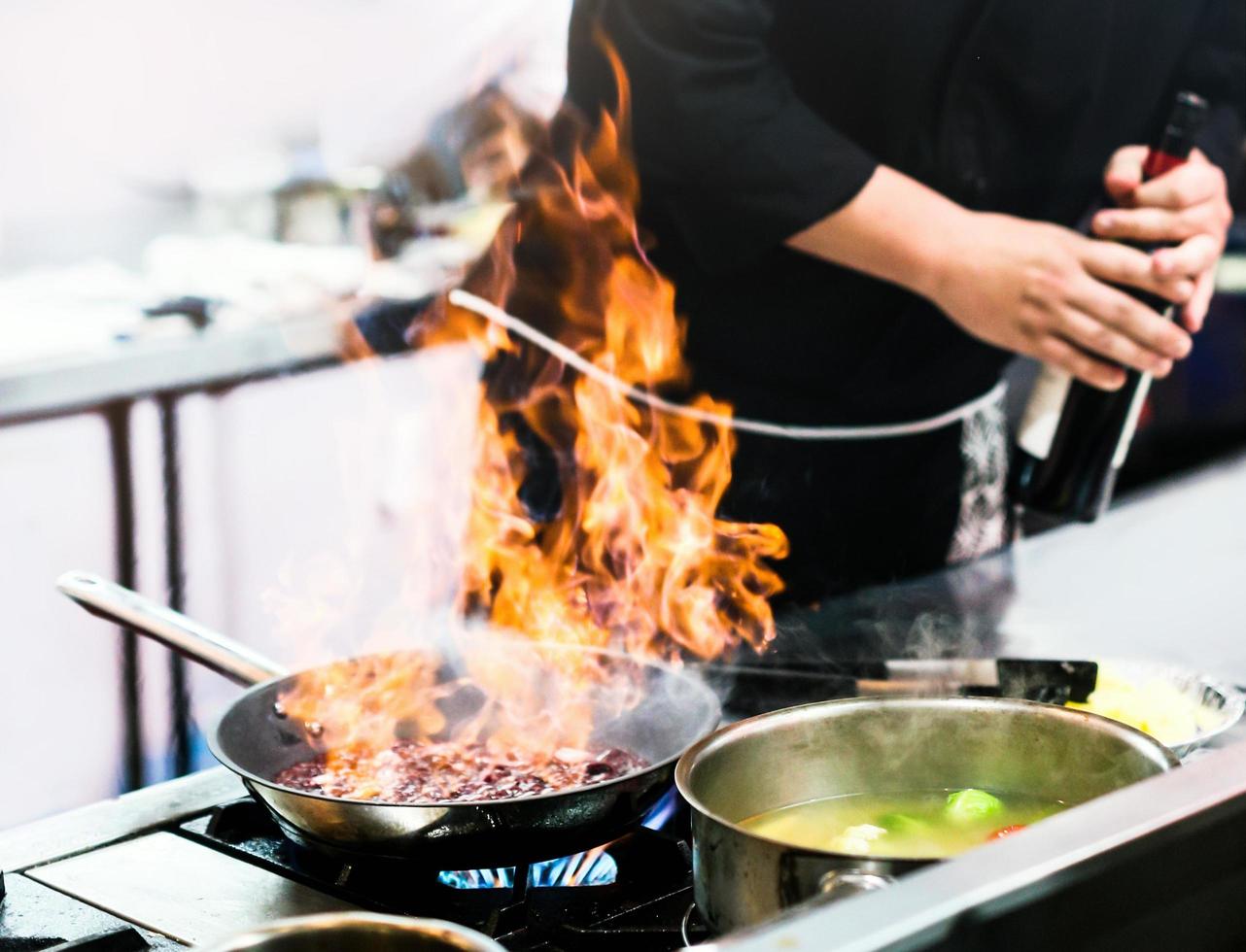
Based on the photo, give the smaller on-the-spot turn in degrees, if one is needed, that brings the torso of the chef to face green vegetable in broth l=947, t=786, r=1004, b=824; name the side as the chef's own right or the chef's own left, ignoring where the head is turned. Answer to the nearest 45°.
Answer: approximately 45° to the chef's own right

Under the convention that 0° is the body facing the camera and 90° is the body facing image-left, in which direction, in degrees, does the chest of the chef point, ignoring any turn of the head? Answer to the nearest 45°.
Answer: approximately 315°

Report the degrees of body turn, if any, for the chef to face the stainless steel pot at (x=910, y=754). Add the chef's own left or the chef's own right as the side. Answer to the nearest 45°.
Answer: approximately 45° to the chef's own right

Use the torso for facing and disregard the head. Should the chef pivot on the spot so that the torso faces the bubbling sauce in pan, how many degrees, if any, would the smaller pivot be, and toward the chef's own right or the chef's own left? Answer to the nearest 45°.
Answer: approximately 45° to the chef's own right

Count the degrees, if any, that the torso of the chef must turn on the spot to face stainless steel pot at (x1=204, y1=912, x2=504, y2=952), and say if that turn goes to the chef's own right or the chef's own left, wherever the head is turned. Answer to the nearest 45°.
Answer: approximately 45° to the chef's own right

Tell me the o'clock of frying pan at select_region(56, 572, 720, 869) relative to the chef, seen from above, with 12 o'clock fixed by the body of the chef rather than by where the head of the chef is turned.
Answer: The frying pan is roughly at 2 o'clock from the chef.

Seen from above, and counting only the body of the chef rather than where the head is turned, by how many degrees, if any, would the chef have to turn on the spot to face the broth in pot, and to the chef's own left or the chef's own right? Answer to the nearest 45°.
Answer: approximately 45° to the chef's own right
